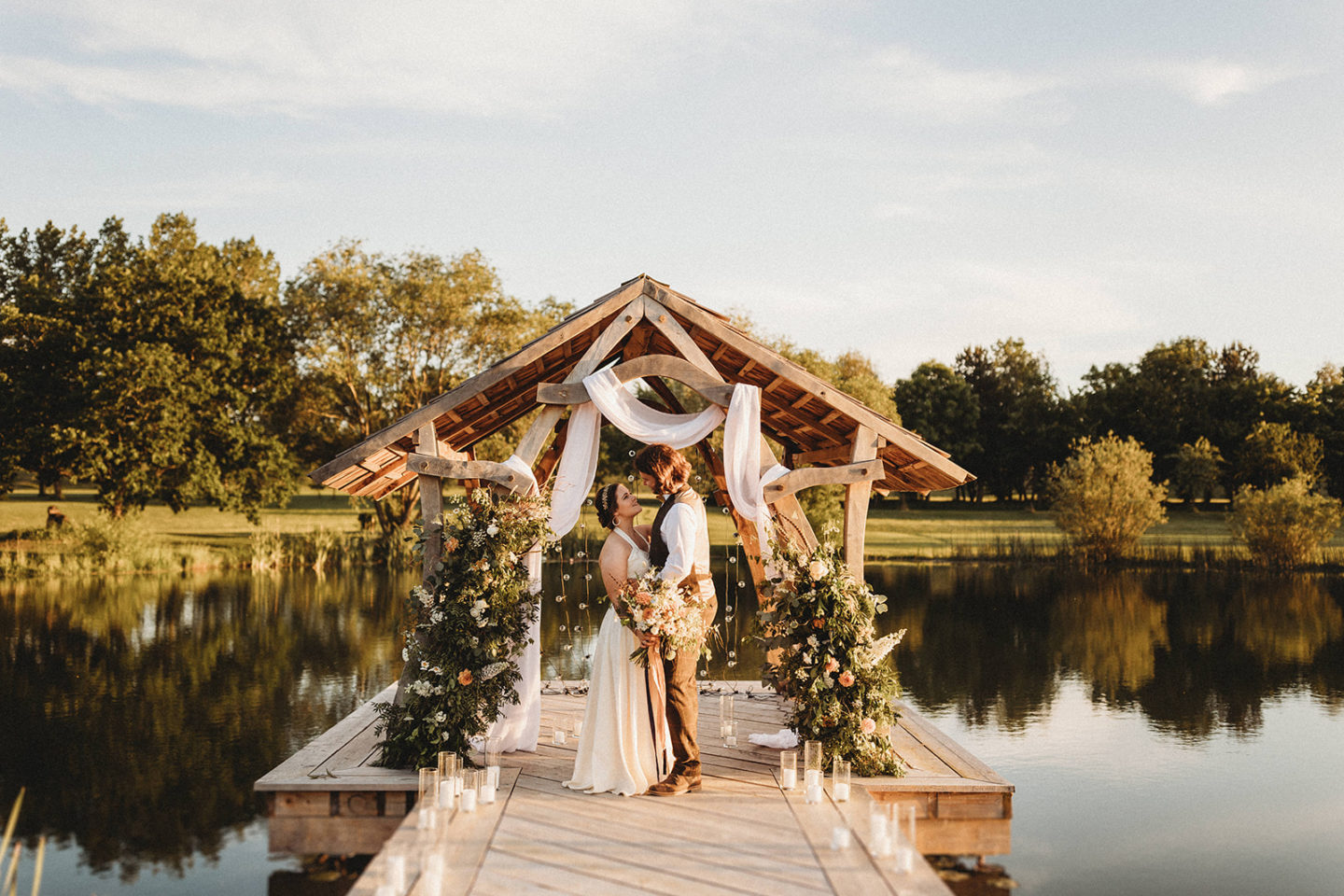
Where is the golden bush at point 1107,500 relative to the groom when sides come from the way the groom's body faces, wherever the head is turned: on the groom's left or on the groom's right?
on the groom's right

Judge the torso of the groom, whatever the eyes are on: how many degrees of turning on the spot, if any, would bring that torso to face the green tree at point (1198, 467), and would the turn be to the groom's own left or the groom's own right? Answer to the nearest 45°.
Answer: approximately 135° to the groom's own right

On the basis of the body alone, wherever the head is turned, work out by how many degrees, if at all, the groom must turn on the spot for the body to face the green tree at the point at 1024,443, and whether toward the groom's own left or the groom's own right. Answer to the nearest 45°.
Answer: approximately 90° to the groom's own right

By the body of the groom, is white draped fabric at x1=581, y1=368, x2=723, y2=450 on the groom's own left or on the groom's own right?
on the groom's own right

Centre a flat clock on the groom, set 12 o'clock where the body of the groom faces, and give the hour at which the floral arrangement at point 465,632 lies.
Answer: The floral arrangement is roughly at 1 o'clock from the groom.

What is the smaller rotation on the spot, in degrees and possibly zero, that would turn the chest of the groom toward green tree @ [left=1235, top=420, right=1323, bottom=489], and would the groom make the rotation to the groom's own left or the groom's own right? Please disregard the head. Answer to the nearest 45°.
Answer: approximately 135° to the groom's own right

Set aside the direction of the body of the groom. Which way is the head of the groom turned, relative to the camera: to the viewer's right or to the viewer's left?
to the viewer's left

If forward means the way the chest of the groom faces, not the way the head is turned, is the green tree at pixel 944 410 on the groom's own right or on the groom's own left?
on the groom's own right

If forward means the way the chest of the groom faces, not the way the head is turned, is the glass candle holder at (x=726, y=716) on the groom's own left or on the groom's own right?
on the groom's own right

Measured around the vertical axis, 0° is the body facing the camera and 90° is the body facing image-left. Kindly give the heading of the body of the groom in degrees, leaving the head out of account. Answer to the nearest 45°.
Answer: approximately 90°

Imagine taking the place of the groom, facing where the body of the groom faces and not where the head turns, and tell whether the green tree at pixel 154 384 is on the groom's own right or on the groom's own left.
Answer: on the groom's own right
